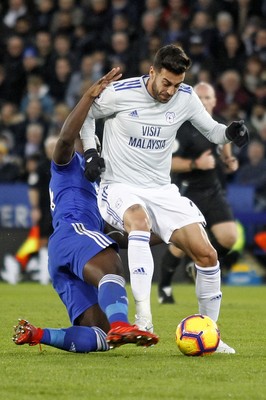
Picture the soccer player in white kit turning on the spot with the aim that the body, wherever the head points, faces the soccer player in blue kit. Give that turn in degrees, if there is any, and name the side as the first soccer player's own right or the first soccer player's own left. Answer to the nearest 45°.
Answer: approximately 45° to the first soccer player's own right

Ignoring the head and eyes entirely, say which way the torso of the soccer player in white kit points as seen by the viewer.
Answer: toward the camera
